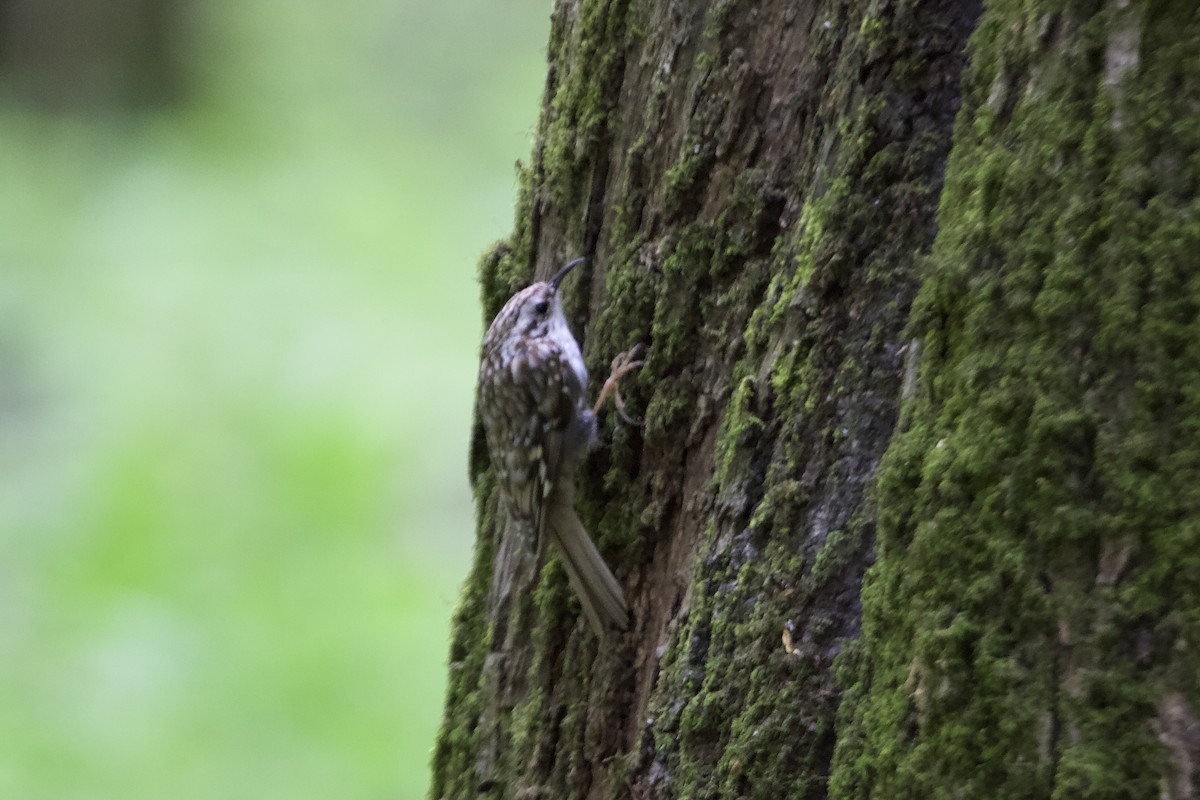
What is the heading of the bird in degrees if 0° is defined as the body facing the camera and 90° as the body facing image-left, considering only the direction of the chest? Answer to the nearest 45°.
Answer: approximately 270°
